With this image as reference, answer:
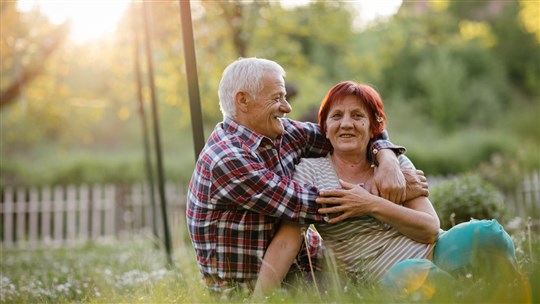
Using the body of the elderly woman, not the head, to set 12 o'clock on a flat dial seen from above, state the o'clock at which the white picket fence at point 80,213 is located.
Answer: The white picket fence is roughly at 5 o'clock from the elderly woman.

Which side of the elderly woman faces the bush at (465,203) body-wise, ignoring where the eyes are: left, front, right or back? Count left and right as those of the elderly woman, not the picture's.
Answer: back

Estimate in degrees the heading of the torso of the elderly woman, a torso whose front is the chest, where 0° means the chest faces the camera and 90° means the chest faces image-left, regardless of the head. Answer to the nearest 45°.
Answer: approximately 0°

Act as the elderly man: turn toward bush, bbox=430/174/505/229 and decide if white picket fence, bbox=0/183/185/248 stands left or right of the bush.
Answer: left
